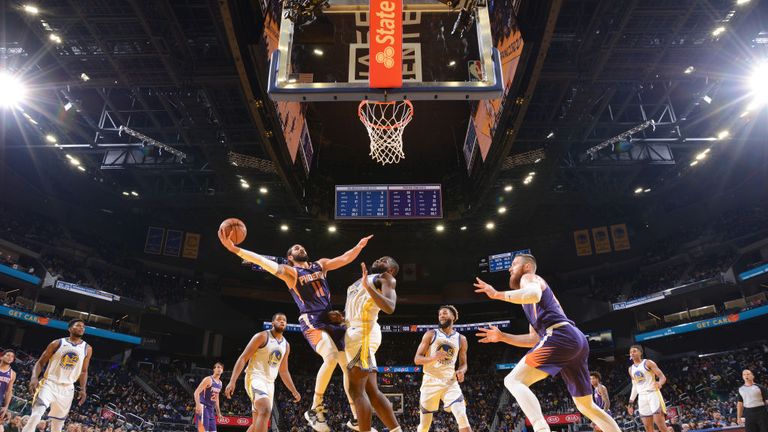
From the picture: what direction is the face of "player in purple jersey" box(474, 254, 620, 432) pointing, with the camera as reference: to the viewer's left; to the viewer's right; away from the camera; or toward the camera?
to the viewer's left

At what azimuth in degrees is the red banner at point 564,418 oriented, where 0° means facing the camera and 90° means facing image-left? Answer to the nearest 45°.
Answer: approximately 0°

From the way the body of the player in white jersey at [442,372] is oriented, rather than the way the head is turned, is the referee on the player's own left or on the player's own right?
on the player's own left

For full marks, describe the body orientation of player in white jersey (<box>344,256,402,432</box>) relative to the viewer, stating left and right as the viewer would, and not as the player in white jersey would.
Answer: facing to the left of the viewer

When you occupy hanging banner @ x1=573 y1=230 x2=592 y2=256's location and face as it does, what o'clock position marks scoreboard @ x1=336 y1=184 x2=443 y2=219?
The scoreboard is roughly at 1 o'clock from the hanging banner.

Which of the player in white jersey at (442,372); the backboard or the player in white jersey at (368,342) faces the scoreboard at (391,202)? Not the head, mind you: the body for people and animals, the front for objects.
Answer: the backboard
